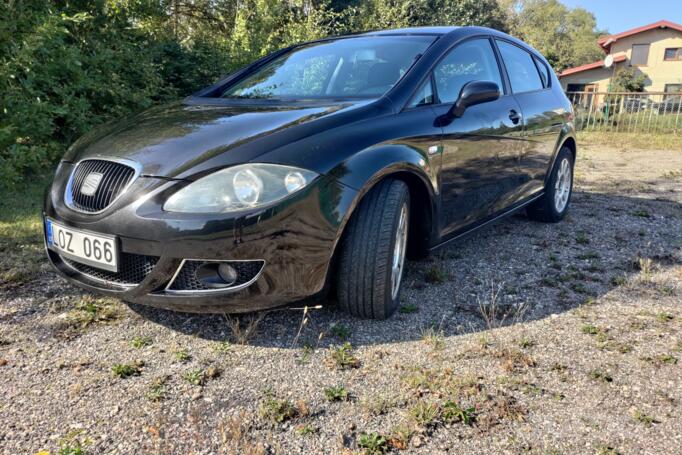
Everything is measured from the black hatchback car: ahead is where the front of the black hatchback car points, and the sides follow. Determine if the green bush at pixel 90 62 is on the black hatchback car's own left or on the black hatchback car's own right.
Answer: on the black hatchback car's own right

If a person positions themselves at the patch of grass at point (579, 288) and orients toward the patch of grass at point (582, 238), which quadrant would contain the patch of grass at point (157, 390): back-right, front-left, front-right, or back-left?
back-left

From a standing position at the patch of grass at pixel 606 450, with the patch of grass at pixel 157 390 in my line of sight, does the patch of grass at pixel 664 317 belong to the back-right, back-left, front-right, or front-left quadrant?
back-right

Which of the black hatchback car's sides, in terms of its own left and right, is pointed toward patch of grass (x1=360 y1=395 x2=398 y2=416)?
left

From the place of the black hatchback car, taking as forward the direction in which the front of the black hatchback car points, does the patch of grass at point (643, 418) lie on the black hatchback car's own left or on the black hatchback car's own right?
on the black hatchback car's own left

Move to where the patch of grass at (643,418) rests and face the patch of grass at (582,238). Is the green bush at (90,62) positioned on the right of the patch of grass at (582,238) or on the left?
left

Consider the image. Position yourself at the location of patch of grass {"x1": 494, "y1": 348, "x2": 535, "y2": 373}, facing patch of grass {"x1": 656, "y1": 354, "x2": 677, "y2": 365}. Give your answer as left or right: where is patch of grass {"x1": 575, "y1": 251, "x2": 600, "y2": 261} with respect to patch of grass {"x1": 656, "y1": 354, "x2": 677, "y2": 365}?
left

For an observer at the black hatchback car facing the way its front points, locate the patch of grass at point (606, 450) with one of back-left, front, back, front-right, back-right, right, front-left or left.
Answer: left

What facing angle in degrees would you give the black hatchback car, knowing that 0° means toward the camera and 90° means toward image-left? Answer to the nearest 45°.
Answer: approximately 45°

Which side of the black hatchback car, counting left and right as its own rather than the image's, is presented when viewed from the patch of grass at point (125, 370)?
front
